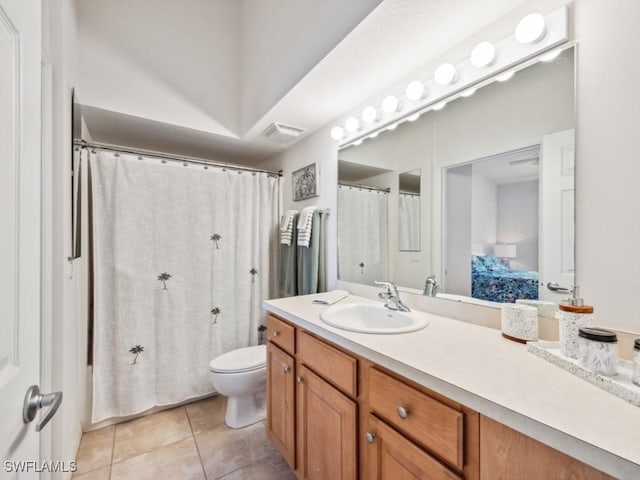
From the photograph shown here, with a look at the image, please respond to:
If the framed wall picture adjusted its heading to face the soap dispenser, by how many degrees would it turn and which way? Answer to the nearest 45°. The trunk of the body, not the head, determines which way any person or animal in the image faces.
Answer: approximately 90° to its left

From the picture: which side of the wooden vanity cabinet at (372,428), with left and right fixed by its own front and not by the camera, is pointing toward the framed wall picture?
right

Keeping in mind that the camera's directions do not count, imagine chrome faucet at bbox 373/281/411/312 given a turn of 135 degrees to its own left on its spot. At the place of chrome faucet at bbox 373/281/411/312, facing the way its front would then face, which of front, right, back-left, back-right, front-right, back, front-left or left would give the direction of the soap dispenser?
front-right

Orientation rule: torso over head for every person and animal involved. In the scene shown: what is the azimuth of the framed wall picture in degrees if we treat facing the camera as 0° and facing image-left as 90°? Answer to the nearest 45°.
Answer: approximately 45°

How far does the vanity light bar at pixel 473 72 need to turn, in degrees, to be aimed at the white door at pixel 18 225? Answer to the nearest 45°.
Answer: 0° — it already faces it

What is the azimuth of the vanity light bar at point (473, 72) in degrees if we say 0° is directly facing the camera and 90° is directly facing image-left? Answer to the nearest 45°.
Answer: approximately 45°
